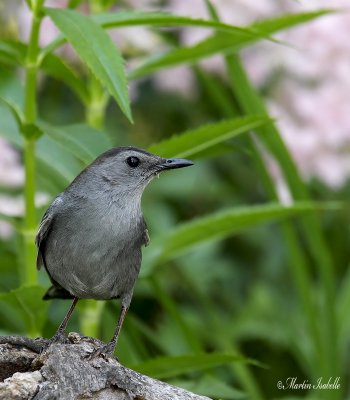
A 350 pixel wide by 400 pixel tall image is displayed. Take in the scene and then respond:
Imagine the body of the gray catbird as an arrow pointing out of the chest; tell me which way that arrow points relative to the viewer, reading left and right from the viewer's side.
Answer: facing the viewer and to the right of the viewer

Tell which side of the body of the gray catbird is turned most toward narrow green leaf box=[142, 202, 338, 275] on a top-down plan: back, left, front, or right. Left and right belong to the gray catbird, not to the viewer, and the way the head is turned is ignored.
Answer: left

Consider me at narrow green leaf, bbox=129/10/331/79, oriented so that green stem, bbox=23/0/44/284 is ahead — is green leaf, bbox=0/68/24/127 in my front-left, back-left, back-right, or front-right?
front-right

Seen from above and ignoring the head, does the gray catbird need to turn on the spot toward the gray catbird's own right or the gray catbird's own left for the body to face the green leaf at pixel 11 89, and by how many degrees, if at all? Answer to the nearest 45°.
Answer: approximately 180°

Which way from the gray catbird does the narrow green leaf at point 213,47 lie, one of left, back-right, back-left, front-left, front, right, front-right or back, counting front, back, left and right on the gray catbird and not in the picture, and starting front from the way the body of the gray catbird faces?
left

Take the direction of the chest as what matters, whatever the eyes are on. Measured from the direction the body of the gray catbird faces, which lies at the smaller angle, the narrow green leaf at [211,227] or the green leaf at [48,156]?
the narrow green leaf
